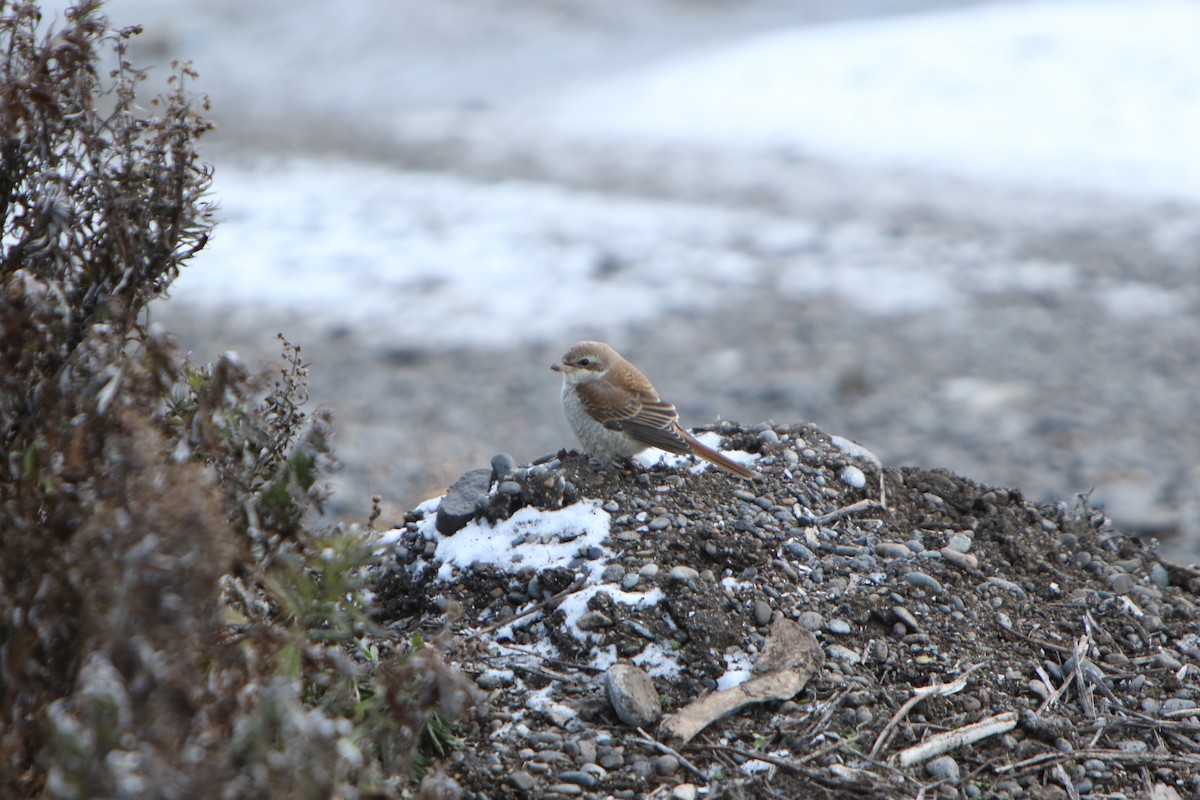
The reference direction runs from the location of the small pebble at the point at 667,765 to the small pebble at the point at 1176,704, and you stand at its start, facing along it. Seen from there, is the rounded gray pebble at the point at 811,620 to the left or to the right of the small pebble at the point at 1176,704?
left

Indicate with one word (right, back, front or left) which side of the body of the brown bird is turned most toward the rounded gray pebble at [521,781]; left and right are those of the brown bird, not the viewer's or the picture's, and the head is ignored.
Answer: left

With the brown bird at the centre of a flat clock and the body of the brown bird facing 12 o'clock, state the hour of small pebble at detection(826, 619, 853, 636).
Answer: The small pebble is roughly at 8 o'clock from the brown bird.

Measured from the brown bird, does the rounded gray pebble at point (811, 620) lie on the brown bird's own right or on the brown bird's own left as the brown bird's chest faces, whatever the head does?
on the brown bird's own left

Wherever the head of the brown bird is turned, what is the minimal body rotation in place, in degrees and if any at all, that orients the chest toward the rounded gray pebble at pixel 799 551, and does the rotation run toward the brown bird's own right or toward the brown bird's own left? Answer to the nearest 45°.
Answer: approximately 135° to the brown bird's own left

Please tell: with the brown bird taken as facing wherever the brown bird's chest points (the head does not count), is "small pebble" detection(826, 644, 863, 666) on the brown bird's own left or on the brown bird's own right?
on the brown bird's own left

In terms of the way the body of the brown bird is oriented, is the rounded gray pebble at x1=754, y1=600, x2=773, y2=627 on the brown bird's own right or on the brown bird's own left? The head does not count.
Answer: on the brown bird's own left

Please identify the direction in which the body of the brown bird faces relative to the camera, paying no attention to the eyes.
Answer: to the viewer's left

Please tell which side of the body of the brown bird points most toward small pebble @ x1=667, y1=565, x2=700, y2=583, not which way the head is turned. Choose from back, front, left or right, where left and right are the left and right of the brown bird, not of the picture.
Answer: left

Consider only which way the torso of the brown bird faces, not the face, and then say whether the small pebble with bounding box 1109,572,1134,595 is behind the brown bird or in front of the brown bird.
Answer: behind
